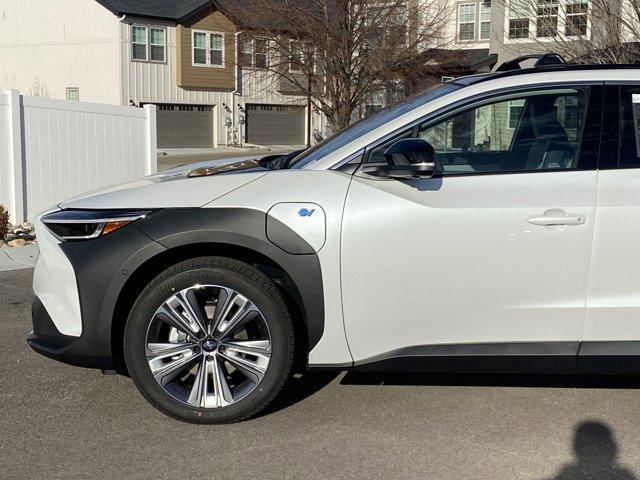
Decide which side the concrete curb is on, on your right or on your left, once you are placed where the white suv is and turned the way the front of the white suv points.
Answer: on your right

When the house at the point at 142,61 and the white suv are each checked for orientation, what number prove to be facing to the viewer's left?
1

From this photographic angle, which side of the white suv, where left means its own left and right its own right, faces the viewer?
left

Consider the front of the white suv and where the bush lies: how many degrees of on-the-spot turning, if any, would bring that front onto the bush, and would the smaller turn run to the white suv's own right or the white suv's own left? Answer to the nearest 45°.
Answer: approximately 45° to the white suv's own right

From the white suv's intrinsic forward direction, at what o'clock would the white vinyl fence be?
The white vinyl fence is roughly at 2 o'clock from the white suv.

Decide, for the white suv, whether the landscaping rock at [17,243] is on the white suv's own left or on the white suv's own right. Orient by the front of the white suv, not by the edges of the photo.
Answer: on the white suv's own right

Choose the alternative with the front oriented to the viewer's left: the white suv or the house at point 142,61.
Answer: the white suv

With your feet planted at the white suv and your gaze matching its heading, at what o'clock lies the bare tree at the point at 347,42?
The bare tree is roughly at 3 o'clock from the white suv.

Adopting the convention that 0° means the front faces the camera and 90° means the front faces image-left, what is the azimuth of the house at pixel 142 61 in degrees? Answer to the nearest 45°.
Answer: approximately 315°

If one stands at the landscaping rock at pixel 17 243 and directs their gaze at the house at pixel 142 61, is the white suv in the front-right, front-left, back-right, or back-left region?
back-right
